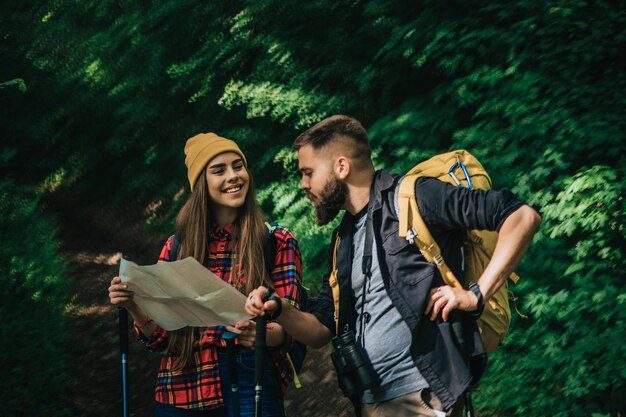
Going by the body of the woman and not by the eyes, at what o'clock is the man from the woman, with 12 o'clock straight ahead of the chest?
The man is roughly at 10 o'clock from the woman.

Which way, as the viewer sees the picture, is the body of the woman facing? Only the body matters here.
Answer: toward the camera

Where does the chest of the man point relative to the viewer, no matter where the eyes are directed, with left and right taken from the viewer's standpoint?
facing the viewer and to the left of the viewer

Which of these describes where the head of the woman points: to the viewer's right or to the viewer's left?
to the viewer's right

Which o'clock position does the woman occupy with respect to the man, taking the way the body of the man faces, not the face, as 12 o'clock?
The woman is roughly at 2 o'clock from the man.

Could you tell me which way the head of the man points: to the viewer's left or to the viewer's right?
to the viewer's left

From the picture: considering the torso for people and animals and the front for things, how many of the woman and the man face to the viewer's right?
0
